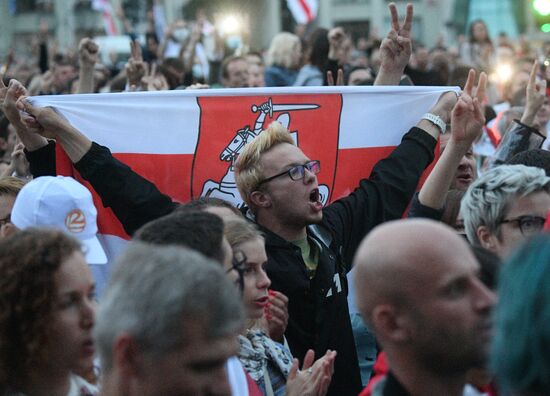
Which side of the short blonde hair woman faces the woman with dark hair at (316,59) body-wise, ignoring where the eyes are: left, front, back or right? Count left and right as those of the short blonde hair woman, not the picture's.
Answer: front

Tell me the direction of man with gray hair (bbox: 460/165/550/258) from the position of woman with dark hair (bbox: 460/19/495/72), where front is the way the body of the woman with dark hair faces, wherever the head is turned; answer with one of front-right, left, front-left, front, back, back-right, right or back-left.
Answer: front

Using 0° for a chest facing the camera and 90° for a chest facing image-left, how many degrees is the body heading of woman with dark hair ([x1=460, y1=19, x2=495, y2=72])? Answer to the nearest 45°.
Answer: approximately 0°
